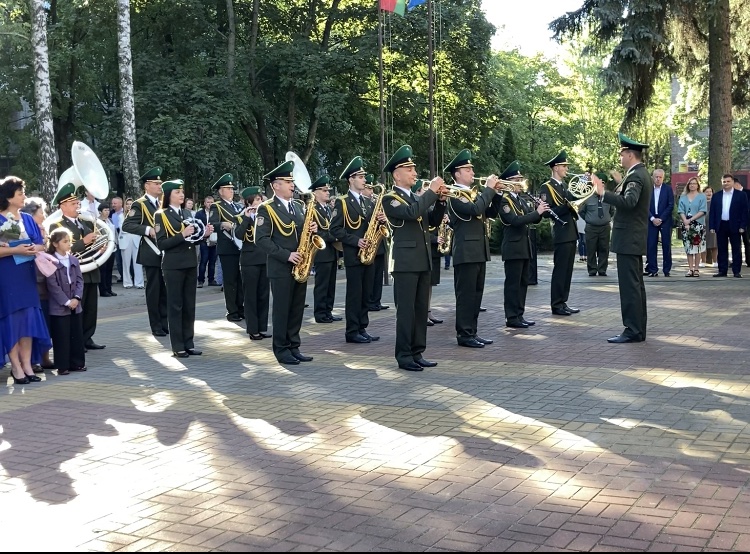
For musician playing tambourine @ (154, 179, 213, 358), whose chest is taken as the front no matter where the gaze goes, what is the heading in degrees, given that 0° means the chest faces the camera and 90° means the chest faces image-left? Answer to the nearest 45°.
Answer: approximately 315°

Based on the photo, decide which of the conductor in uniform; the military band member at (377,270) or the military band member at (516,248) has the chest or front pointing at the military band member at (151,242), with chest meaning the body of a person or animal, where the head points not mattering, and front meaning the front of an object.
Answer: the conductor in uniform

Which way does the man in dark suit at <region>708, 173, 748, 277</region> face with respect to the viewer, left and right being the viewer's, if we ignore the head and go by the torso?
facing the viewer

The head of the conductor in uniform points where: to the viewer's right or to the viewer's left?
to the viewer's left

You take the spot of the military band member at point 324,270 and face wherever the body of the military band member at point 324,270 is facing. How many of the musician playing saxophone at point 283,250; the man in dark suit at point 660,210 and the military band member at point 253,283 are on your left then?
1

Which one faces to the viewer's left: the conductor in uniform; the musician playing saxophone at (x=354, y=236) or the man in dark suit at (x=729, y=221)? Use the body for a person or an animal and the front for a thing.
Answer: the conductor in uniform

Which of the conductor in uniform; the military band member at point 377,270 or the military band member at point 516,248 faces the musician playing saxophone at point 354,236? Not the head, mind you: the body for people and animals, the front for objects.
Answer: the conductor in uniform

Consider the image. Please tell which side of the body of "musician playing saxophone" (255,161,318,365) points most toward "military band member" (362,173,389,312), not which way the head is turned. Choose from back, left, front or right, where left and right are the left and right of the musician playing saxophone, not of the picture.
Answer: left

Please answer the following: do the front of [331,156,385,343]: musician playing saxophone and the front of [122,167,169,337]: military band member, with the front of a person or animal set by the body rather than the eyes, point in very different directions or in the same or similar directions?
same or similar directions

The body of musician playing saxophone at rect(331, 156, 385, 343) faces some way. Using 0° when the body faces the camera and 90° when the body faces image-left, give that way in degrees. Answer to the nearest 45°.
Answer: approximately 315°

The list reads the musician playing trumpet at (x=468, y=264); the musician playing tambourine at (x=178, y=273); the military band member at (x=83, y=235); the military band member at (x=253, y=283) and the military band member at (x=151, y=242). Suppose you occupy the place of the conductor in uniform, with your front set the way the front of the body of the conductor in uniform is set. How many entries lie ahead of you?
5

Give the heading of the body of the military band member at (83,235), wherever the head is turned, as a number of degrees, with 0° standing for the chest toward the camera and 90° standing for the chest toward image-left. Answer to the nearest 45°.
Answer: approximately 315°

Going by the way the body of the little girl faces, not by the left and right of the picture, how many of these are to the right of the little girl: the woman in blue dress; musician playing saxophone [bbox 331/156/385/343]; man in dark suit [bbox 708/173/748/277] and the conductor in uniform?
1

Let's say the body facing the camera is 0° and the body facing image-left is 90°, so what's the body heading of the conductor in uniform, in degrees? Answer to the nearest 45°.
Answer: approximately 90°

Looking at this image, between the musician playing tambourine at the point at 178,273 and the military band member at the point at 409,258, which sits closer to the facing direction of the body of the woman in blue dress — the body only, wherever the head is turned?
the military band member

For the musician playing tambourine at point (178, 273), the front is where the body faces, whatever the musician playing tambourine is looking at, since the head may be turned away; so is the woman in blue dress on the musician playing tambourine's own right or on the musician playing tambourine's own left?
on the musician playing tambourine's own right
